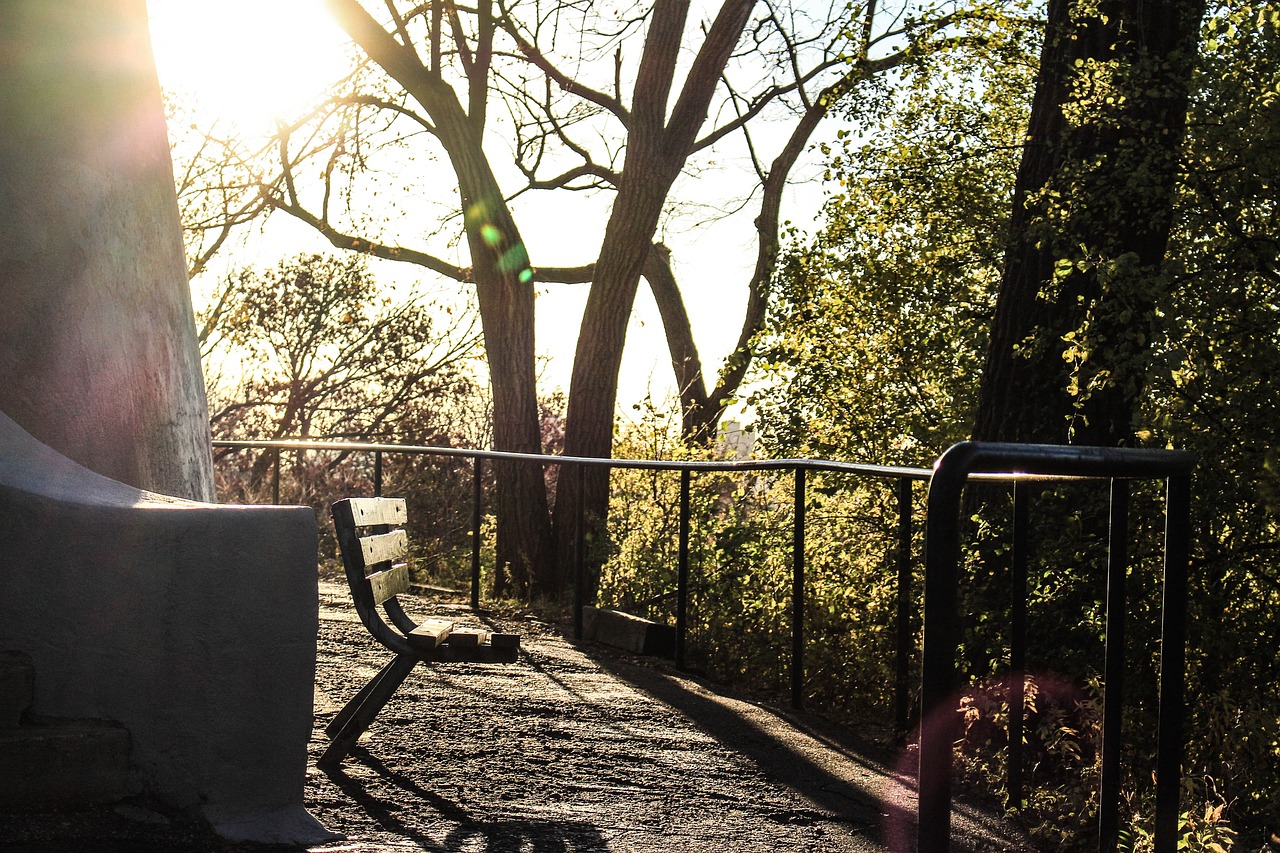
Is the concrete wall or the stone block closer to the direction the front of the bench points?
the stone block

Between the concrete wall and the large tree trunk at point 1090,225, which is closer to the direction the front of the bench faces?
the large tree trunk

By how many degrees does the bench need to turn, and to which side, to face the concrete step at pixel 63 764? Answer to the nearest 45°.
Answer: approximately 135° to its right

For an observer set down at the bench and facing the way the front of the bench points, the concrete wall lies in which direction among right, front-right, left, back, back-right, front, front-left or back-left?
back-right

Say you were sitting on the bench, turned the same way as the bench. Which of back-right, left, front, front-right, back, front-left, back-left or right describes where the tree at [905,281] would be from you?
front-left

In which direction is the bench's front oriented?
to the viewer's right

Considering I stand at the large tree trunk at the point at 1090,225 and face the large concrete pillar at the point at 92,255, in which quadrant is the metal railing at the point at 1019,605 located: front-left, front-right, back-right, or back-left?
front-left

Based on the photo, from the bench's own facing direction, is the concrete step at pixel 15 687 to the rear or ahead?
to the rear

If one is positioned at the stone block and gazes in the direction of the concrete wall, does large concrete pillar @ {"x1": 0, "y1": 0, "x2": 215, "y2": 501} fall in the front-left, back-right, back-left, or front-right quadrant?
front-right

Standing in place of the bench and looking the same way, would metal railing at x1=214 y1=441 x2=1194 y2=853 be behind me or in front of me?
in front

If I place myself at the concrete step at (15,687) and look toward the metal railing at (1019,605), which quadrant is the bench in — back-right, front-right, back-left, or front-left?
front-left

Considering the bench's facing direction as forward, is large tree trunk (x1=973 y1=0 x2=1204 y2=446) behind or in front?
in front
